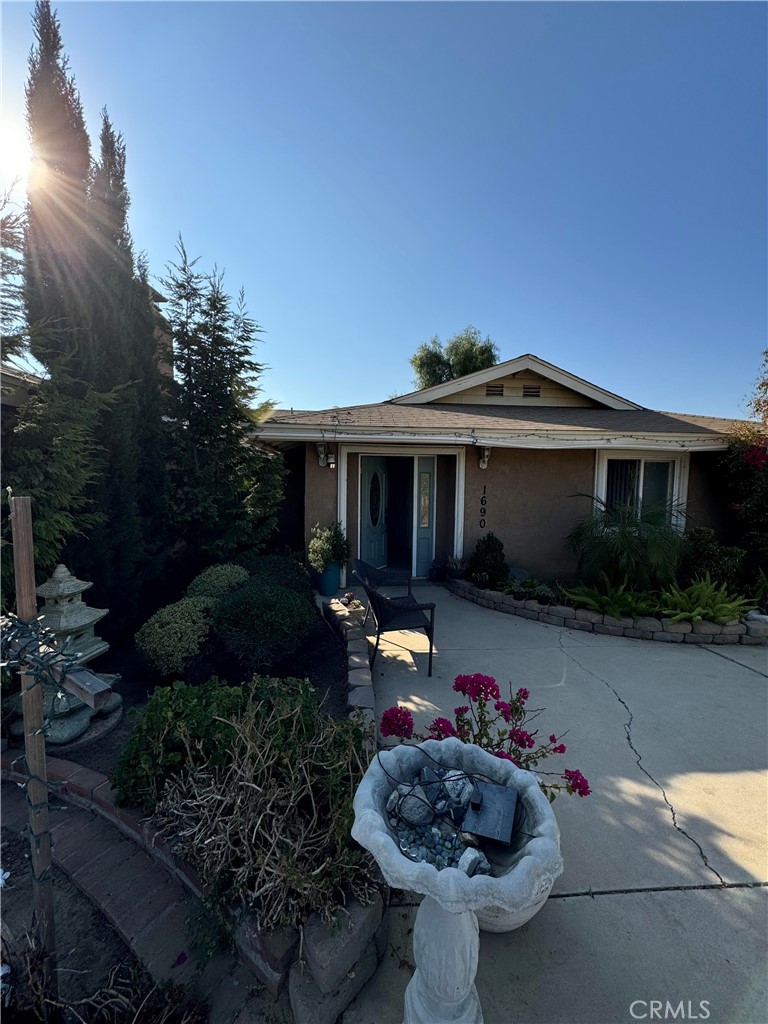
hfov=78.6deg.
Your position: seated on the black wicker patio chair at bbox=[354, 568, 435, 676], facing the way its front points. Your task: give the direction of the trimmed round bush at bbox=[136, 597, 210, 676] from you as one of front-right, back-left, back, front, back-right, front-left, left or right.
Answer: back

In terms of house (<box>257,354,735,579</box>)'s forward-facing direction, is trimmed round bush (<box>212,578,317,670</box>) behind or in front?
in front

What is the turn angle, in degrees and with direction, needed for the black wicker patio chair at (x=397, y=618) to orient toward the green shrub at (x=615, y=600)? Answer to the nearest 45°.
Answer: approximately 45° to its left

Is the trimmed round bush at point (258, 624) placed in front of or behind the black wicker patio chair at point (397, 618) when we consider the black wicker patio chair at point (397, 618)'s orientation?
behind

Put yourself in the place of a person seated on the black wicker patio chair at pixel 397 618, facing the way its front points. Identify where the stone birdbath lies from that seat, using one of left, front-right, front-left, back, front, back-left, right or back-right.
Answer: right

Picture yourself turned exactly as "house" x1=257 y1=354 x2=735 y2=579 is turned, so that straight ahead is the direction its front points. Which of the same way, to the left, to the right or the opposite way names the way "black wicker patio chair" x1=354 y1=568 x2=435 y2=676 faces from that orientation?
to the left

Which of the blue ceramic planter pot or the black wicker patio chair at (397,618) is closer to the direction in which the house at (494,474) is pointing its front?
the black wicker patio chair

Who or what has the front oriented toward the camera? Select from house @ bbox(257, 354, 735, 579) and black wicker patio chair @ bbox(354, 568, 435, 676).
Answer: the house

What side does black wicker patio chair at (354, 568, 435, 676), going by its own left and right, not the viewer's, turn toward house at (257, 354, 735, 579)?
left

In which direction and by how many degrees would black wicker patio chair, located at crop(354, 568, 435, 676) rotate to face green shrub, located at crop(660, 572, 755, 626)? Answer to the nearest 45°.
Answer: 0° — it already faces it

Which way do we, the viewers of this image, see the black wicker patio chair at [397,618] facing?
facing to the right of the viewer

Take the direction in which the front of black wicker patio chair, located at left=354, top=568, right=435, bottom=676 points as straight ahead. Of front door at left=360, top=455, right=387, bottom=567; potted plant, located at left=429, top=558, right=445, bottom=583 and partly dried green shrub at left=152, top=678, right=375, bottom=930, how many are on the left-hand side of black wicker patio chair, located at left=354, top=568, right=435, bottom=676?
2

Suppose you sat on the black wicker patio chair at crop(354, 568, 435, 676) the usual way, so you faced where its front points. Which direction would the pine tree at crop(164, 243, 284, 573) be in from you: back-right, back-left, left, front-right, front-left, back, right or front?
back-left

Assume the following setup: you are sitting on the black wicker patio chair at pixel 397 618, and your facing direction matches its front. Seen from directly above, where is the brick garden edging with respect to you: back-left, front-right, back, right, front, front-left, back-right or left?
right

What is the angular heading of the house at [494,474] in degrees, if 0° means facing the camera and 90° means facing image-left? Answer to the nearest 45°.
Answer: approximately 0°

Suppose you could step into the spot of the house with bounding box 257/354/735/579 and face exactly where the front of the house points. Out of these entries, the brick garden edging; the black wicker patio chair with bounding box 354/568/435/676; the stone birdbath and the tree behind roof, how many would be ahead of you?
3

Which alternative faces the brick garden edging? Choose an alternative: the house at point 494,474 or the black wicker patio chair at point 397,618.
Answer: the house

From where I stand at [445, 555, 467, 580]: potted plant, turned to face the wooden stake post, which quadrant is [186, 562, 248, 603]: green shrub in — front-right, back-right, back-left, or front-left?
front-right
